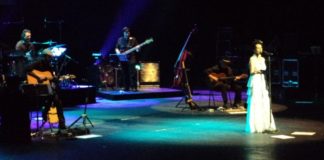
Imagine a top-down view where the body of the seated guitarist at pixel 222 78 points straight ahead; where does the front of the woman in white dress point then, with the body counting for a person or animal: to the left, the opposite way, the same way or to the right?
the same way

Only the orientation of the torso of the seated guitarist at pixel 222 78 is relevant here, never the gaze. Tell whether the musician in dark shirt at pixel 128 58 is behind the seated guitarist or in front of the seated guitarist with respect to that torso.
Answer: behind

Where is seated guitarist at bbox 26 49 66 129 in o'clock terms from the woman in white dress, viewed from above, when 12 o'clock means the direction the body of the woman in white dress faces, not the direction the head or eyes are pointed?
The seated guitarist is roughly at 4 o'clock from the woman in white dress.

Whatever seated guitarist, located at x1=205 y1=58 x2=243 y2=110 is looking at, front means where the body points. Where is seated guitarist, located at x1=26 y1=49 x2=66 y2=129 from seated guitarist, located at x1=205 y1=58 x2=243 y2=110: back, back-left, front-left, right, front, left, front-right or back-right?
right

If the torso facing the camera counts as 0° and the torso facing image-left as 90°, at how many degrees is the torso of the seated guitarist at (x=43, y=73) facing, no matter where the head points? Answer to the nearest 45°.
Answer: approximately 315°

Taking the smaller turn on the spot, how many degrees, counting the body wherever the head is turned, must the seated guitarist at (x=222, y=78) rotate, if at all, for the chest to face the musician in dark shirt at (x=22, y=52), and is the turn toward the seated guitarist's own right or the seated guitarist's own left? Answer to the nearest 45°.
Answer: approximately 135° to the seated guitarist's own right

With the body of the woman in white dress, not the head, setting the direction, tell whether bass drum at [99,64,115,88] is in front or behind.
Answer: behind

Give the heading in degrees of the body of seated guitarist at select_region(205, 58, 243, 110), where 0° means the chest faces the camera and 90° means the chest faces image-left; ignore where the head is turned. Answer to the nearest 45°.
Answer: approximately 315°

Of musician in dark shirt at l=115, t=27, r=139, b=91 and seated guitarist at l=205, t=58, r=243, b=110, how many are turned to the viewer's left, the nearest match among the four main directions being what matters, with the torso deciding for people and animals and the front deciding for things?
0

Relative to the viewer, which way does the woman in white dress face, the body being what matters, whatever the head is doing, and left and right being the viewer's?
facing the viewer and to the right of the viewer

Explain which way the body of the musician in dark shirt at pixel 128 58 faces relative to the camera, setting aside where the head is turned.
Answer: toward the camera

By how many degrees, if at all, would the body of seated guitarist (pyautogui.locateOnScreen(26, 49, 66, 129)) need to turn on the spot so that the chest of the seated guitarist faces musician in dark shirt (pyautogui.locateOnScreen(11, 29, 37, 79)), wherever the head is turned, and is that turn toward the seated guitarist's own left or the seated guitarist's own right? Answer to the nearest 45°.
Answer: approximately 135° to the seated guitarist's own left
